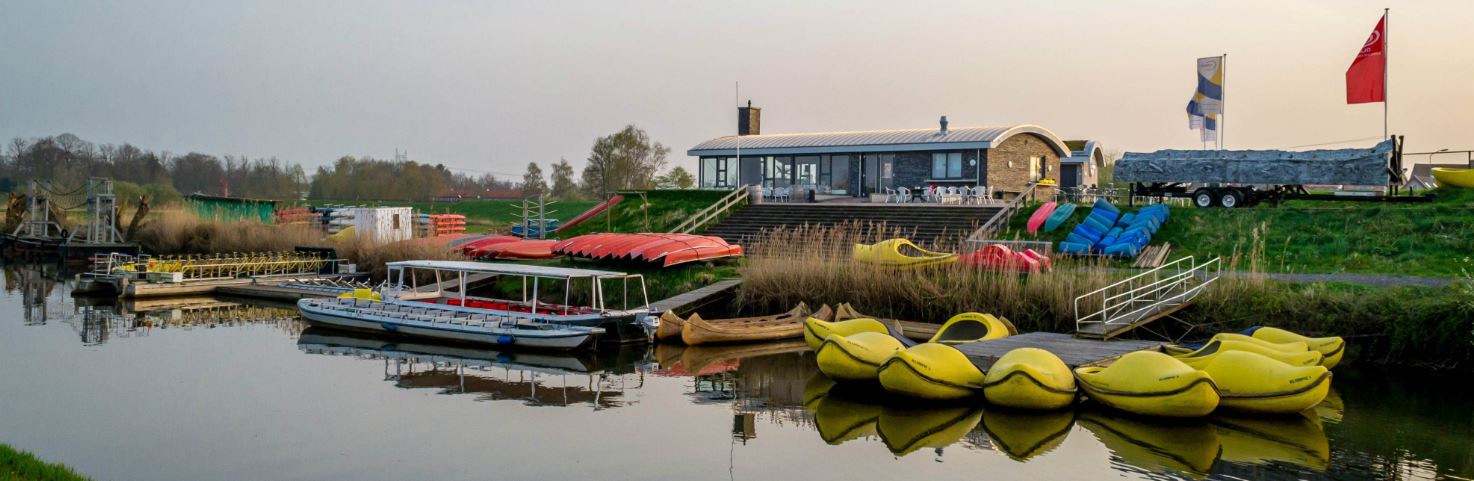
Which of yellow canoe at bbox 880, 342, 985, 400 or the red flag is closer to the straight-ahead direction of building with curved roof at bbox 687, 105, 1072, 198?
the yellow canoe

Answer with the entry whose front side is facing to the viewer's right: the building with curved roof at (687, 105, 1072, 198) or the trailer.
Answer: the trailer

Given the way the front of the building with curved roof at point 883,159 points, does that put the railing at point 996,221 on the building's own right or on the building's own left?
on the building's own left

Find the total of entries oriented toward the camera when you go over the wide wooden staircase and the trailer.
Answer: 1

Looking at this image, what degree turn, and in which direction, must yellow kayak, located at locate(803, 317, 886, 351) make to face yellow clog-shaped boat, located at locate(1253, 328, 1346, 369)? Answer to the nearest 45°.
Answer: approximately 135° to its left

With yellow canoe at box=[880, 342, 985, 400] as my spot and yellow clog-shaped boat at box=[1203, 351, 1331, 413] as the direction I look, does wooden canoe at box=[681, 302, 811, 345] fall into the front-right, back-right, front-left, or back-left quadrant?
back-left

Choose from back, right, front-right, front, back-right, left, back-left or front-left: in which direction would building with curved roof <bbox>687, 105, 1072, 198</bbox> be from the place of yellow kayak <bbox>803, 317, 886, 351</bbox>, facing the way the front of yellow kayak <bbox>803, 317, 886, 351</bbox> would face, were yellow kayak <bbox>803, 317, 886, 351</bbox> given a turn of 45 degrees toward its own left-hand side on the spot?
back

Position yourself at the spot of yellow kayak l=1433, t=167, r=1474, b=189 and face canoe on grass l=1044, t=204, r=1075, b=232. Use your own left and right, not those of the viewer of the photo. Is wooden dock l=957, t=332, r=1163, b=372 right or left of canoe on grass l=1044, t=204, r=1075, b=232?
left

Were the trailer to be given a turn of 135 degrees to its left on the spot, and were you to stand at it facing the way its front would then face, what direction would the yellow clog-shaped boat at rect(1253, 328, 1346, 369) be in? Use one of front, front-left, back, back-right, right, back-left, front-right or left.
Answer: back-left

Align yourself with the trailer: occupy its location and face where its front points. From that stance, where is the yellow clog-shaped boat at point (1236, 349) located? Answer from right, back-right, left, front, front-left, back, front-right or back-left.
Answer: right

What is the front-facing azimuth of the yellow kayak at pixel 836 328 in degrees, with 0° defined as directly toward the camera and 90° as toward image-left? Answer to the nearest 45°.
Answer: approximately 45°

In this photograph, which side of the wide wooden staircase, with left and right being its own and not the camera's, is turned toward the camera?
front

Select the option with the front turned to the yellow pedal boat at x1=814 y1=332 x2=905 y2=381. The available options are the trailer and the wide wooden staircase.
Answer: the wide wooden staircase

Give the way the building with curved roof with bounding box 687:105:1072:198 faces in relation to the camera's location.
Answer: facing the viewer and to the left of the viewer

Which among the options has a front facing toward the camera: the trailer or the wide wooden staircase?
the wide wooden staircase

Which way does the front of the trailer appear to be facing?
to the viewer's right
